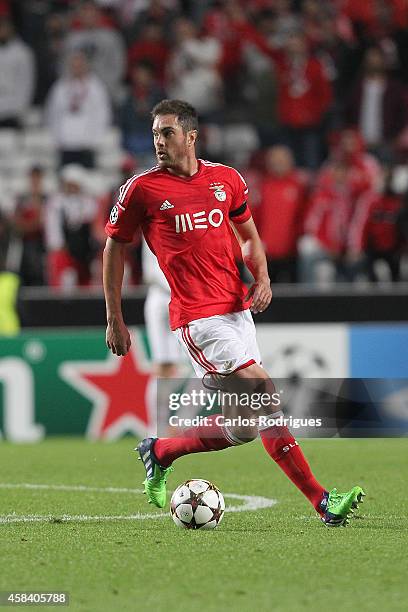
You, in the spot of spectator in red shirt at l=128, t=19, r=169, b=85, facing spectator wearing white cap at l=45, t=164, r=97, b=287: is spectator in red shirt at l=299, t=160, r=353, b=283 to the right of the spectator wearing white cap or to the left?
left

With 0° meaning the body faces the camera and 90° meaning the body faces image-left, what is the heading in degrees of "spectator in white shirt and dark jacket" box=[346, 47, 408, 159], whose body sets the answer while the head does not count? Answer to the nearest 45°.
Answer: approximately 0°

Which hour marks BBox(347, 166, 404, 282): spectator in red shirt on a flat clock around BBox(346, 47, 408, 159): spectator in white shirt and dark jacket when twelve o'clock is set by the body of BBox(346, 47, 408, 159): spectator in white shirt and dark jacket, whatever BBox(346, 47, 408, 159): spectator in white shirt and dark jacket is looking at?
BBox(347, 166, 404, 282): spectator in red shirt is roughly at 12 o'clock from BBox(346, 47, 408, 159): spectator in white shirt and dark jacket.

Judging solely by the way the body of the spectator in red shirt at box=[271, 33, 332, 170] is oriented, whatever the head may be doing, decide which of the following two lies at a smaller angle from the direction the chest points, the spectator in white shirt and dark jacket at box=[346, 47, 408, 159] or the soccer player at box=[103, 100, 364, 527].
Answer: the soccer player

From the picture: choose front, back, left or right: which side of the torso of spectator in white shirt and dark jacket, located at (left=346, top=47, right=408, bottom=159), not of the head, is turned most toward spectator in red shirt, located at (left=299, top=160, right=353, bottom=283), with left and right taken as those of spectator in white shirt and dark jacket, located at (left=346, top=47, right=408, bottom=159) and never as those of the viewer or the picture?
front

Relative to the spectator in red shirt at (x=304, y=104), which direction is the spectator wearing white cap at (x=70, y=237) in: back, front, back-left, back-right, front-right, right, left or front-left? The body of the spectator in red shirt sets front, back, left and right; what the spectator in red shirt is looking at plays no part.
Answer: front-right

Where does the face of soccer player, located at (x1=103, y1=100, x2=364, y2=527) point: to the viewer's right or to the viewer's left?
to the viewer's left

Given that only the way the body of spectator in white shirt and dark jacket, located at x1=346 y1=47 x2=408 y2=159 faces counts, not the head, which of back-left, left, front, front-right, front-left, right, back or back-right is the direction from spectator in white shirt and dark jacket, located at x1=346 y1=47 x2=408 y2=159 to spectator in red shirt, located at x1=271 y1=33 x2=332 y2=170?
right

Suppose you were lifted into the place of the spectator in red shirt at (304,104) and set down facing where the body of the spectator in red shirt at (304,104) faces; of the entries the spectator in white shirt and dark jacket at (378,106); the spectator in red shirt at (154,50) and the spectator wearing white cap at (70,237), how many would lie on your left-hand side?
1
